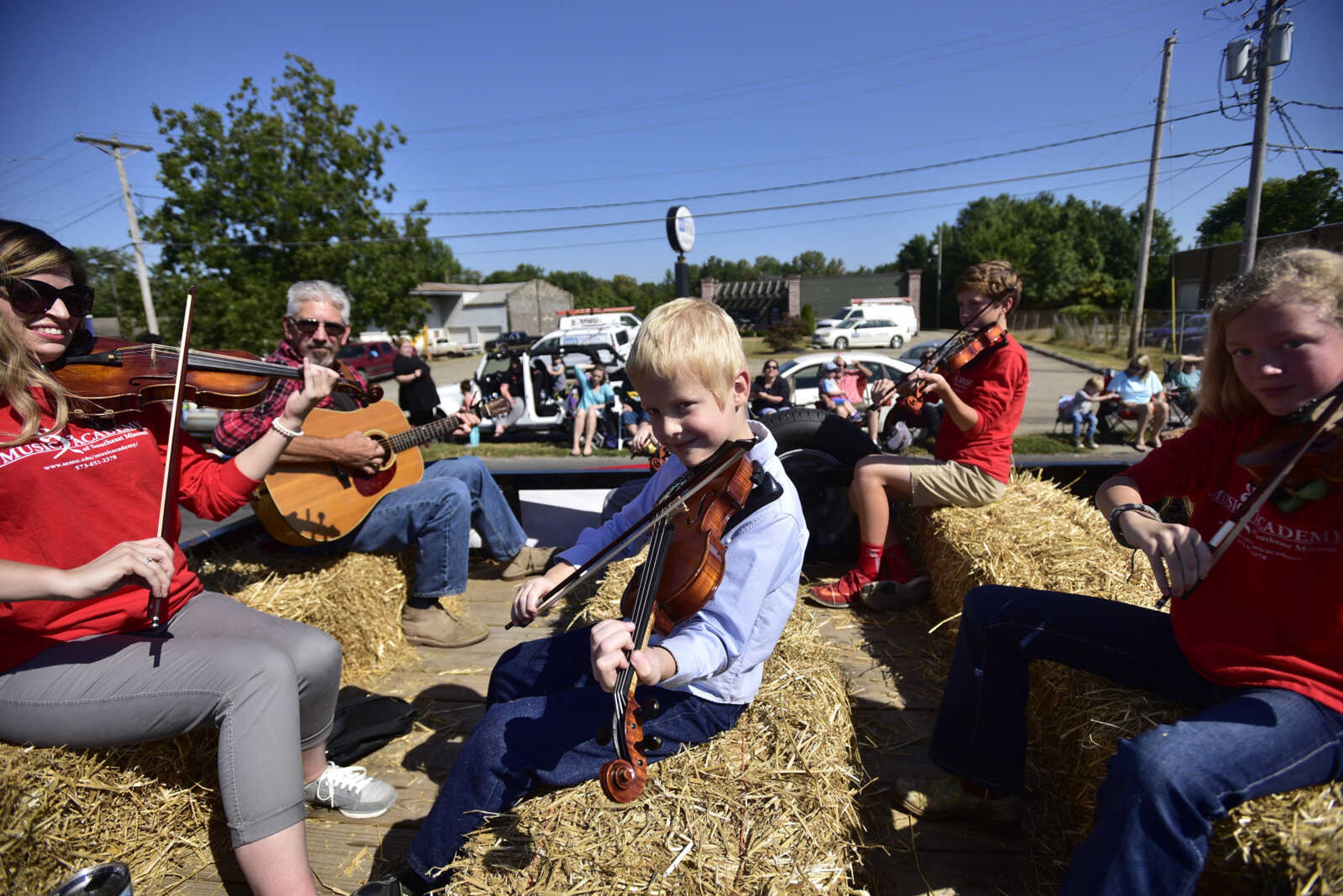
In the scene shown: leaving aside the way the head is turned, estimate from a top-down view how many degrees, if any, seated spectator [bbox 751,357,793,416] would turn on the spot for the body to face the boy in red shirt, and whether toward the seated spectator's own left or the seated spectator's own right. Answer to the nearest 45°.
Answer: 0° — they already face them

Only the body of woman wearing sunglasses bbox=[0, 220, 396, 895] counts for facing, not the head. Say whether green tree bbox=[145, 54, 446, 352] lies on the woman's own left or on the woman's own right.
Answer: on the woman's own left

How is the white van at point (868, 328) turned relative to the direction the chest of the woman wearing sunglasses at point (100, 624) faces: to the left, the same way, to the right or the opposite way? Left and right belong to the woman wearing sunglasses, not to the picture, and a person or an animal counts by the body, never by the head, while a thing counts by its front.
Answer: the opposite way

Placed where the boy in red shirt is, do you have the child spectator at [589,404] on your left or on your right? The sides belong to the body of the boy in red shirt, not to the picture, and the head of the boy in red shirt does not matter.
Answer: on your right

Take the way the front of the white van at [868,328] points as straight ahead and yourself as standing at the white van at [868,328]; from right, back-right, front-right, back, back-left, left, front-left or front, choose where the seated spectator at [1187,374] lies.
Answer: left

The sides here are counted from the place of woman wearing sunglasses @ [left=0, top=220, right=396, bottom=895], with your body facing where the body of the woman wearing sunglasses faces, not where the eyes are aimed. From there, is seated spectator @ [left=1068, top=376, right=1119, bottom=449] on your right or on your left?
on your left

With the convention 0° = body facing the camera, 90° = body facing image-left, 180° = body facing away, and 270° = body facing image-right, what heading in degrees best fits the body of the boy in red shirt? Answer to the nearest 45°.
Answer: approximately 90°

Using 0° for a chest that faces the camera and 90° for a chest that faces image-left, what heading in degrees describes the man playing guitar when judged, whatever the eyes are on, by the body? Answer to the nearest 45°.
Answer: approximately 315°

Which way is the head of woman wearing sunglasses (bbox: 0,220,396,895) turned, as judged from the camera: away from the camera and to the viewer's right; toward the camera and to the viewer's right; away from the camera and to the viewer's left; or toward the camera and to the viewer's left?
toward the camera and to the viewer's right

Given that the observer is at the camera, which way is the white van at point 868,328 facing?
facing to the left of the viewer

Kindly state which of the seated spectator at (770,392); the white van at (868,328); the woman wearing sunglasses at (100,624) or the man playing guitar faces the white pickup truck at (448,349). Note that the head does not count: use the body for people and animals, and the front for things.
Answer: the white van
